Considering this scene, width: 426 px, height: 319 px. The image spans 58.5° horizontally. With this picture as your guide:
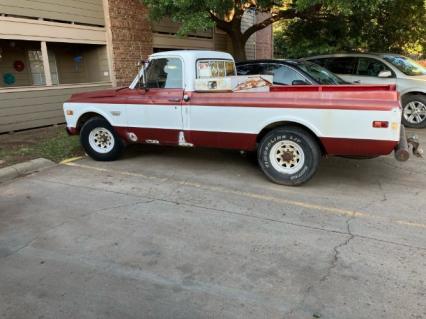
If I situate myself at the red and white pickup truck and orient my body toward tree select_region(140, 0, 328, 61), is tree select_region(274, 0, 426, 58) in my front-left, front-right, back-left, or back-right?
front-right

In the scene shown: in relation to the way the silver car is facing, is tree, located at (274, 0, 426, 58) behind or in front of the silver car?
behind

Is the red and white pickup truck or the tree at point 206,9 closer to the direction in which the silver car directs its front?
the red and white pickup truck

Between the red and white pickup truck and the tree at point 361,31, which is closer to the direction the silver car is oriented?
the red and white pickup truck

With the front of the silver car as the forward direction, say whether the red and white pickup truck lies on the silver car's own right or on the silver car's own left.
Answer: on the silver car's own right

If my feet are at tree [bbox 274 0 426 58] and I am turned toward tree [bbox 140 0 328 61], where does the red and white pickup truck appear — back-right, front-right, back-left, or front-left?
front-left

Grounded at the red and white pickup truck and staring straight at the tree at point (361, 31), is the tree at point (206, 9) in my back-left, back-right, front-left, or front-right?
front-left
